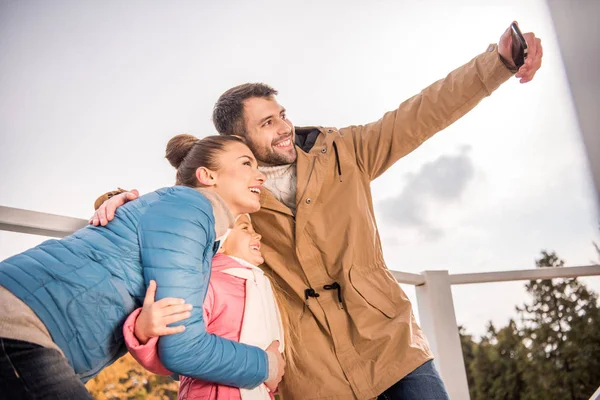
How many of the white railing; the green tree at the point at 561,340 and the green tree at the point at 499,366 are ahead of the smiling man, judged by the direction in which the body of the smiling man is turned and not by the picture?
0

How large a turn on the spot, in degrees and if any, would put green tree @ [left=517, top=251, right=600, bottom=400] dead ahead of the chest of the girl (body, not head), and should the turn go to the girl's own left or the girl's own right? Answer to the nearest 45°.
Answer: approximately 90° to the girl's own left

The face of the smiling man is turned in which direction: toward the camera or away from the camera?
toward the camera

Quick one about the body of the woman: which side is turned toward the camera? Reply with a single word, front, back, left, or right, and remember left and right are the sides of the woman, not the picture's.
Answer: right

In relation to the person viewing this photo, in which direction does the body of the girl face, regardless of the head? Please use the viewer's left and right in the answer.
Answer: facing the viewer and to the right of the viewer

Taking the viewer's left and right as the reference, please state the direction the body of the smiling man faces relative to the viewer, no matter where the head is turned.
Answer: facing the viewer

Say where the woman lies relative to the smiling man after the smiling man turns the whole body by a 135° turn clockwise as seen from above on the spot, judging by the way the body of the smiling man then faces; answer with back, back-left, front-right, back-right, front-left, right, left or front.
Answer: left
